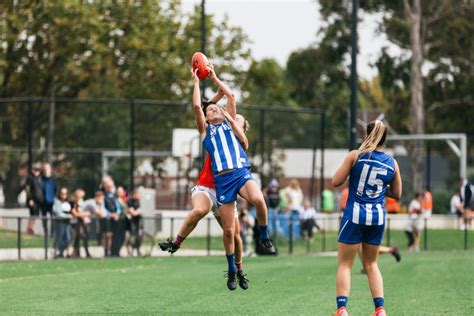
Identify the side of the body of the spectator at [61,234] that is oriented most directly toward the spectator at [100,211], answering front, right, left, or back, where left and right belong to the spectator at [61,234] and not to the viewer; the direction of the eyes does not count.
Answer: left

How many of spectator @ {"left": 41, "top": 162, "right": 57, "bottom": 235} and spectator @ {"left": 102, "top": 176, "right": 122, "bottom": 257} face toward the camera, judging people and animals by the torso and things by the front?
2

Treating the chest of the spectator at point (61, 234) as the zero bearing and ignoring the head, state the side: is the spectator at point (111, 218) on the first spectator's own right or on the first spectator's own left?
on the first spectator's own left

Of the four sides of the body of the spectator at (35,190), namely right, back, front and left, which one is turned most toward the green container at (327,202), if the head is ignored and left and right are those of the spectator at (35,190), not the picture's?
left

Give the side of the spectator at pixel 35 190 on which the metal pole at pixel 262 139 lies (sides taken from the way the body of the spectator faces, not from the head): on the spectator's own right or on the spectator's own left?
on the spectator's own left
